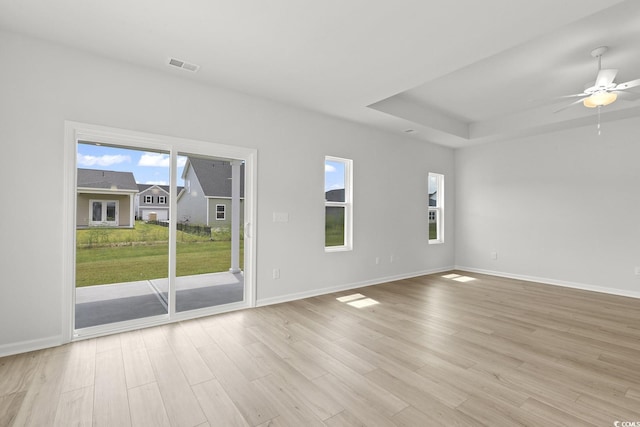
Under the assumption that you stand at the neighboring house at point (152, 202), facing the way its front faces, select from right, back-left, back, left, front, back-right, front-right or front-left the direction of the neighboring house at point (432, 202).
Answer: left

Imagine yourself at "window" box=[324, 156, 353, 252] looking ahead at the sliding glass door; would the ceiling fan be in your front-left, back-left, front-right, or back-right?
back-left

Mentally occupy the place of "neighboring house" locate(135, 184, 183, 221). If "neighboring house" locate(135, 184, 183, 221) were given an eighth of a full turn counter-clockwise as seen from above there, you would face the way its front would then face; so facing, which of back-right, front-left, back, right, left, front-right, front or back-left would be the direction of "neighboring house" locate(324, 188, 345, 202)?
front-left

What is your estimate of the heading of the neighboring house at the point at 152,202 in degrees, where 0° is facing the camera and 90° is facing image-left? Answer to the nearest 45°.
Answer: approximately 0°

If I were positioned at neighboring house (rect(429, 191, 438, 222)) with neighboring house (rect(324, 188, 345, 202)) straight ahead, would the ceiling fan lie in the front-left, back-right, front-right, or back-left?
front-left

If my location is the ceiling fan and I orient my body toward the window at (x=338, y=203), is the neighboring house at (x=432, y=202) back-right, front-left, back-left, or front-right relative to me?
front-right

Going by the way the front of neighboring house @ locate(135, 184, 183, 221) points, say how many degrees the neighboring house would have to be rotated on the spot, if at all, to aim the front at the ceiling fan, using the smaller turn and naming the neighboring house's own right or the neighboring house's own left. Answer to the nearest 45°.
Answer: approximately 45° to the neighboring house's own left

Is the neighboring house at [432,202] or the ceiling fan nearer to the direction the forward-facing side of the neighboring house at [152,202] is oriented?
the ceiling fan
